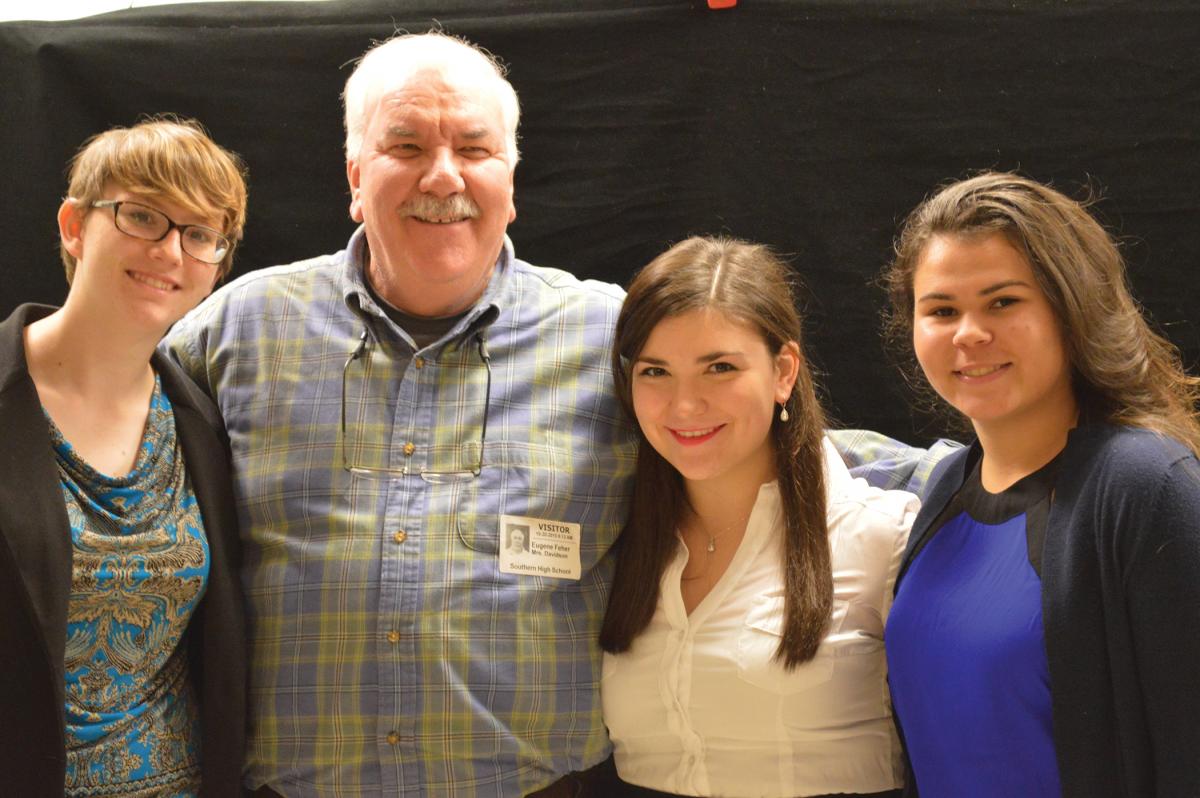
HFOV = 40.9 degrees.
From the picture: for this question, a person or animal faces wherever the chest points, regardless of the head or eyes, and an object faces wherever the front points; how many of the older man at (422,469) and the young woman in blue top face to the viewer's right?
0

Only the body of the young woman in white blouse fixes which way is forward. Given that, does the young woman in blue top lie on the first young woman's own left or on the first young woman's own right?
on the first young woman's own left

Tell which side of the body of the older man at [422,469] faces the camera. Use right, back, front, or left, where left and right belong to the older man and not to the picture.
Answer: front

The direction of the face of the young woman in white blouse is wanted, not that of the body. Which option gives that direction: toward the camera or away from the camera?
toward the camera

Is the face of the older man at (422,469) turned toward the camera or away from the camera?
toward the camera

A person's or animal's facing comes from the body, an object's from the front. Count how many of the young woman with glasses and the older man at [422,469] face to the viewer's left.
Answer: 0

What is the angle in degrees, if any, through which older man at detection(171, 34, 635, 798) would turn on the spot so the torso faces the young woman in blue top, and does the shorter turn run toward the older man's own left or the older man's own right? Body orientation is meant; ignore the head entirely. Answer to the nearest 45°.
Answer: approximately 45° to the older man's own left

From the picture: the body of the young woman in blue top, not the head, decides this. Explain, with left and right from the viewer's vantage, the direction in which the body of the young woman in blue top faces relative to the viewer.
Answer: facing the viewer and to the left of the viewer

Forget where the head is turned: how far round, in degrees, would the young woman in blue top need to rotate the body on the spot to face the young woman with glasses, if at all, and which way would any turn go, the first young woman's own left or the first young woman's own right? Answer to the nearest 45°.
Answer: approximately 45° to the first young woman's own right

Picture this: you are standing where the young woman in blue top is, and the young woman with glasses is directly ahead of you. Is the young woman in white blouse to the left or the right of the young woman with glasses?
right

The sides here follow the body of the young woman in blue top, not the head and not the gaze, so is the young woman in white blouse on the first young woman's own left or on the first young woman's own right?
on the first young woman's own right

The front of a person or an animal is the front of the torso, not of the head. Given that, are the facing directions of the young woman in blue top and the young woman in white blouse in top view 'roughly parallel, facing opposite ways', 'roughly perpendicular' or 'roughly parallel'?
roughly parallel
